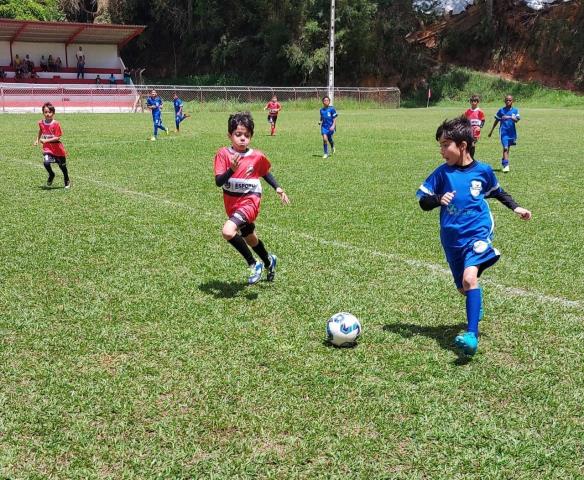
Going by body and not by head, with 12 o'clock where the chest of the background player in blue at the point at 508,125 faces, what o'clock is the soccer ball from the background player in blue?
The soccer ball is roughly at 12 o'clock from the background player in blue.

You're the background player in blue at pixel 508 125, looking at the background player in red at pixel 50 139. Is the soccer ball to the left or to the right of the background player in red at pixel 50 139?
left

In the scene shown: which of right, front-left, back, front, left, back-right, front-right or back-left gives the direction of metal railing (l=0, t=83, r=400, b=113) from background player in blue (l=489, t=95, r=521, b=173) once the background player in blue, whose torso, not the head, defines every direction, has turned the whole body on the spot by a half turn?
front-left

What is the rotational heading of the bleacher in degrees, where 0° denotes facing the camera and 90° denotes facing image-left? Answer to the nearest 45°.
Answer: approximately 0°

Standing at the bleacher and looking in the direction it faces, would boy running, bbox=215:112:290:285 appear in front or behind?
in front

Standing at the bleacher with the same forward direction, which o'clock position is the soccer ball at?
The soccer ball is roughly at 12 o'clock from the bleacher.

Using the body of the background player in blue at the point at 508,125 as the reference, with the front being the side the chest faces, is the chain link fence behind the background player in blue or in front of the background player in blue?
behind

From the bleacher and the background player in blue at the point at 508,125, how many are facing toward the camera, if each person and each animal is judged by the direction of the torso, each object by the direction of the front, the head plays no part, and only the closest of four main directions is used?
2

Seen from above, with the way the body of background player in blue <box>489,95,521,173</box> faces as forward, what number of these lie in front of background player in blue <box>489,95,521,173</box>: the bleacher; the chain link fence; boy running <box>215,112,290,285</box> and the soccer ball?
2
